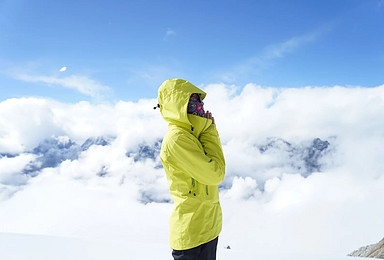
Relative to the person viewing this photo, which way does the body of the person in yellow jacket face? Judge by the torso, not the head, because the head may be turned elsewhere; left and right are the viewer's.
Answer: facing to the right of the viewer
